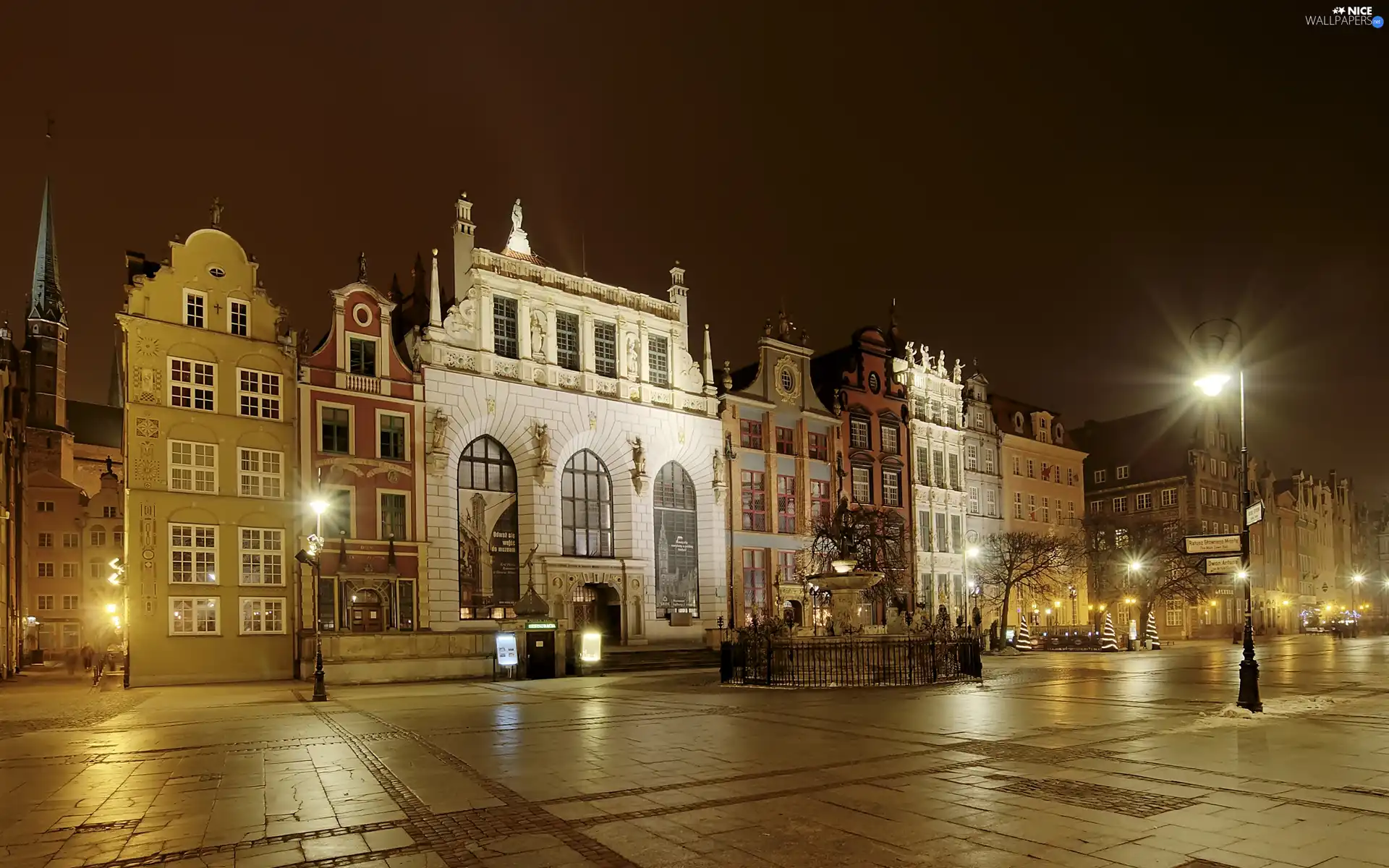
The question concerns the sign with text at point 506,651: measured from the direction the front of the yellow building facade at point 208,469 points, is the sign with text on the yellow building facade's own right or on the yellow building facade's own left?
on the yellow building facade's own left

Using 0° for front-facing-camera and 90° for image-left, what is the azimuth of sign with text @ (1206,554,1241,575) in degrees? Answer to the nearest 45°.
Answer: approximately 0°

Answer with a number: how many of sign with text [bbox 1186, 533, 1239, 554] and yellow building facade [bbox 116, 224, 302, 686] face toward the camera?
2

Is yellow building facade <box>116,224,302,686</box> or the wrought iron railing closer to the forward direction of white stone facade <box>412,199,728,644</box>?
the wrought iron railing

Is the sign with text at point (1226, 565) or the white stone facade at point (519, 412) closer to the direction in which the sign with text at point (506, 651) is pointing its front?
the sign with text

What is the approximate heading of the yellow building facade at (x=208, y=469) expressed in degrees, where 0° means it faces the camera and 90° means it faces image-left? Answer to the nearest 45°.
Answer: approximately 0°

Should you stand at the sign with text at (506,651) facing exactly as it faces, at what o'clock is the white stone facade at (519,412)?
The white stone facade is roughly at 6 o'clock from the sign with text.
